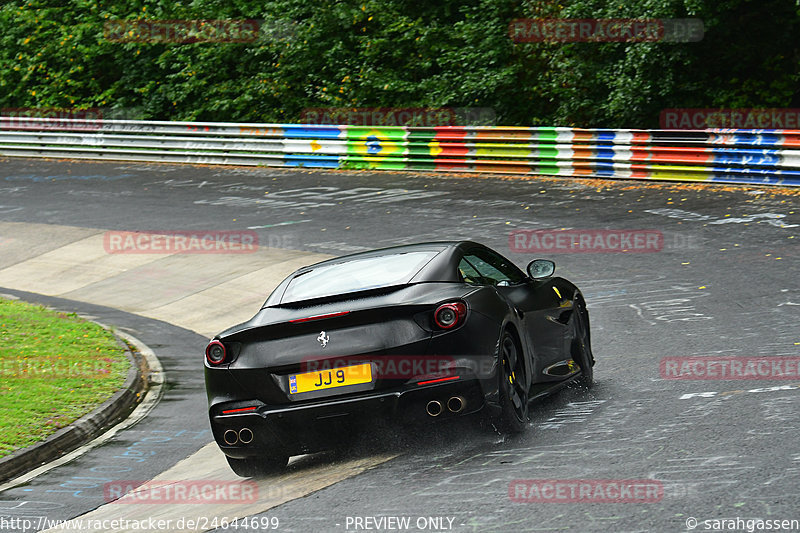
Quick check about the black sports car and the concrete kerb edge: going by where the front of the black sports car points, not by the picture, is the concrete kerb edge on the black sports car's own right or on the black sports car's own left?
on the black sports car's own left

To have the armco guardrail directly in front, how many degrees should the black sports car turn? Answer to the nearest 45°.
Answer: approximately 45° to its left

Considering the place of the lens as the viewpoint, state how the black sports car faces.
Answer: facing away from the viewer and to the right of the viewer

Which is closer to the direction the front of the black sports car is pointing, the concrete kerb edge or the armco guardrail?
the armco guardrail
